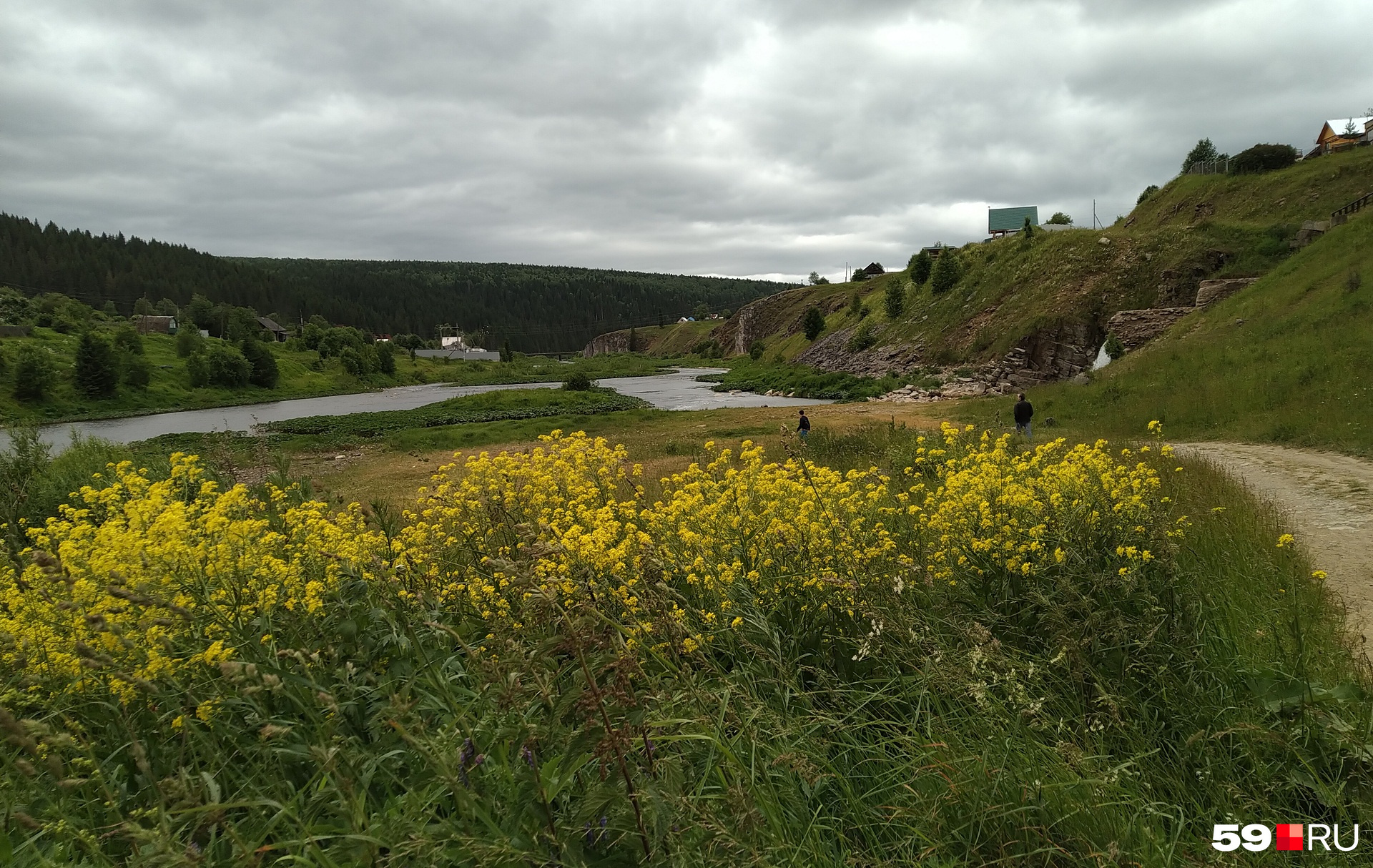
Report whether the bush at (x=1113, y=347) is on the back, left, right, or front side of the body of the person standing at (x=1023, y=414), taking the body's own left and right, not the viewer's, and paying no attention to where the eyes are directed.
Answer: front

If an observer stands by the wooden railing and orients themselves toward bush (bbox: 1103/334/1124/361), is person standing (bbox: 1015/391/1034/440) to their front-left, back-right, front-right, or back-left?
front-left

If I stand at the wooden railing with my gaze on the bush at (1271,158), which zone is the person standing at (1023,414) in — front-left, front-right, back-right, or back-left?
back-left

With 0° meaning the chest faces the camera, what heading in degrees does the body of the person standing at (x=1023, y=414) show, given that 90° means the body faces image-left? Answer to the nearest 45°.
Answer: approximately 180°

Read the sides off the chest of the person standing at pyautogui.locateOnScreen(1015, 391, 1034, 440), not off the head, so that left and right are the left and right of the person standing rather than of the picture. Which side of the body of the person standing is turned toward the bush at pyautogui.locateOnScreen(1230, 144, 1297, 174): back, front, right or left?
front

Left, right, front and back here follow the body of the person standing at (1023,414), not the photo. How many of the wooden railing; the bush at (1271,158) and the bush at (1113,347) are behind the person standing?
0

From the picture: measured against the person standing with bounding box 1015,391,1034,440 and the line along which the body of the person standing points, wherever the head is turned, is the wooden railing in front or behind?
in front
